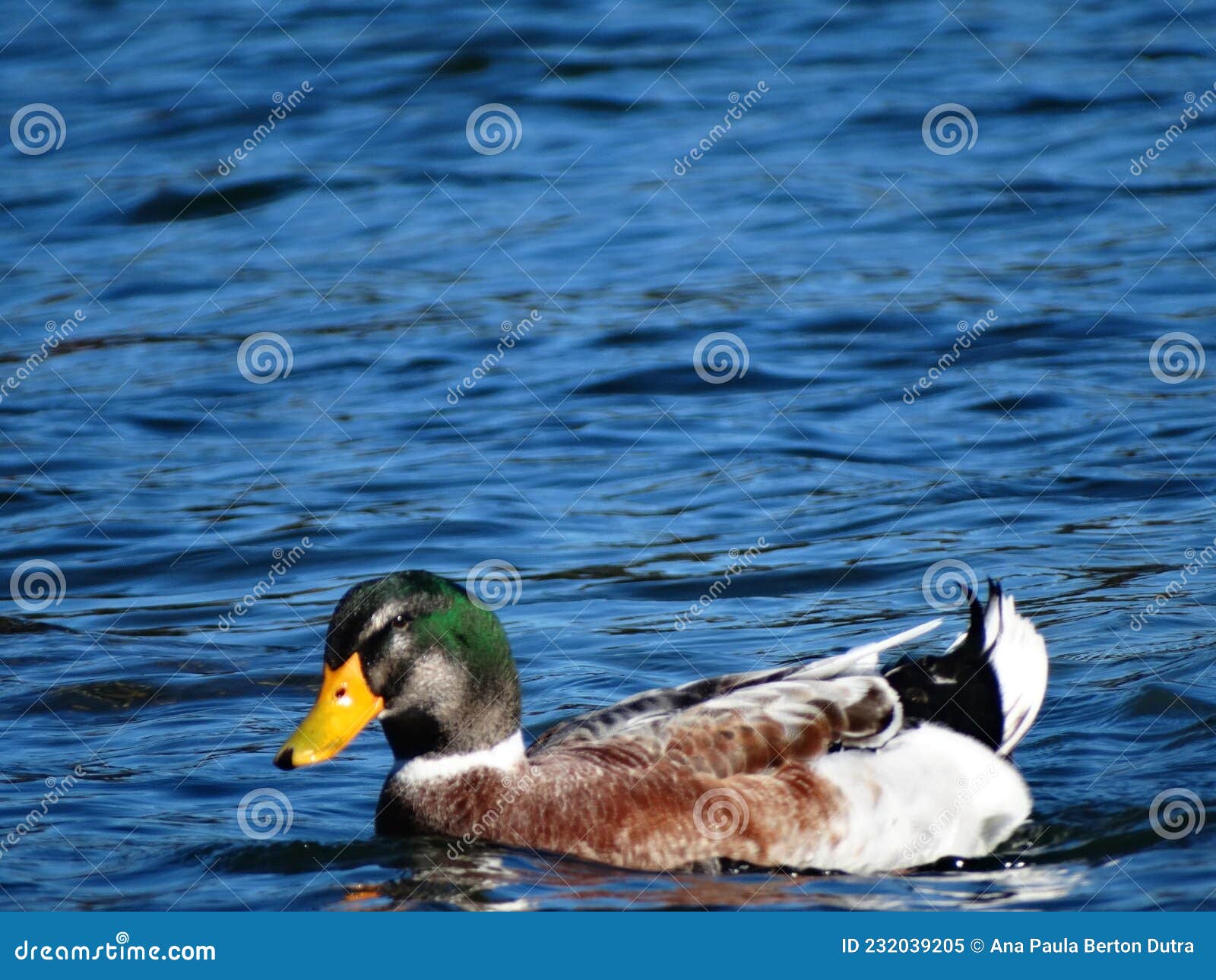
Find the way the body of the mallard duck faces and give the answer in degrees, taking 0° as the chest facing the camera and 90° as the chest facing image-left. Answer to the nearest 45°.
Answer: approximately 90°
